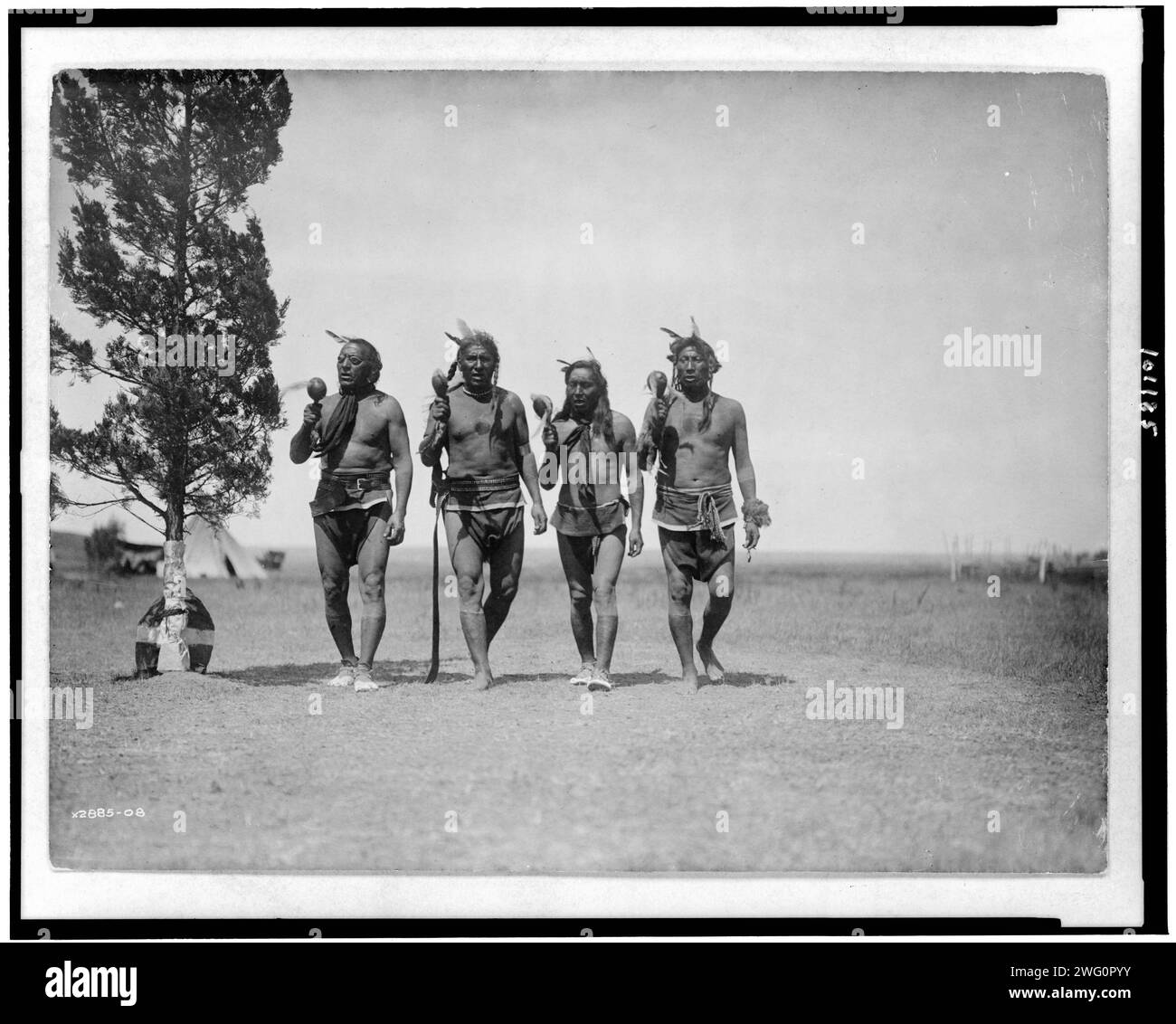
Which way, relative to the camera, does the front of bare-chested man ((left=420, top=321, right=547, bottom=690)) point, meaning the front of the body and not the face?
toward the camera

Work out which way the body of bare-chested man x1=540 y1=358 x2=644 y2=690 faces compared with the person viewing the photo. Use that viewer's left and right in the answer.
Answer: facing the viewer

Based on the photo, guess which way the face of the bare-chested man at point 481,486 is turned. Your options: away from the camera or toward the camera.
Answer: toward the camera

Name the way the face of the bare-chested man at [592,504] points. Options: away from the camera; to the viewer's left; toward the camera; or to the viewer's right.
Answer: toward the camera
